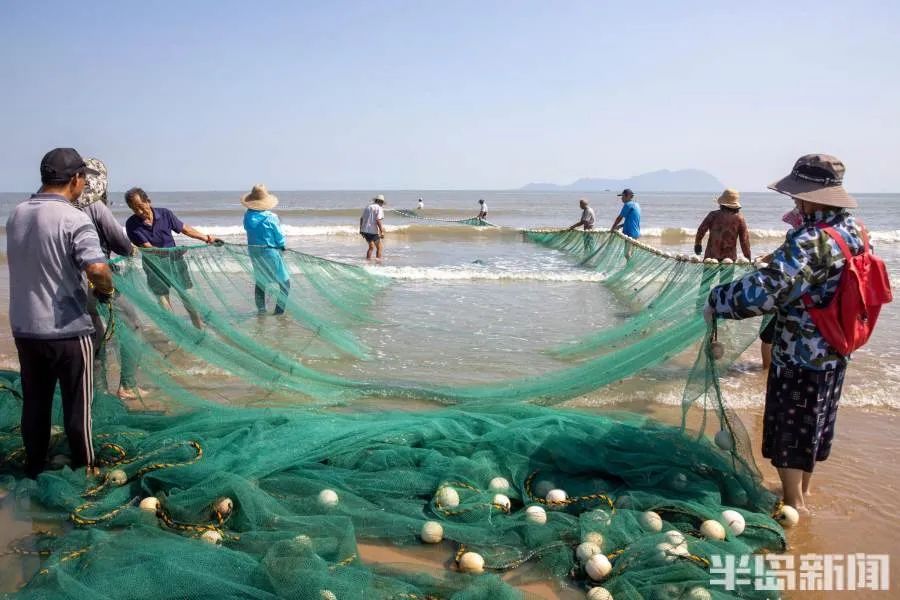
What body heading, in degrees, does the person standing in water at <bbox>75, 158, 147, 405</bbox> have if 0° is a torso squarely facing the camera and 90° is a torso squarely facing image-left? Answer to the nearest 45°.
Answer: approximately 270°

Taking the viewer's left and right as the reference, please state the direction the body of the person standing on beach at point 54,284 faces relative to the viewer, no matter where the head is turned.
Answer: facing away from the viewer and to the right of the viewer

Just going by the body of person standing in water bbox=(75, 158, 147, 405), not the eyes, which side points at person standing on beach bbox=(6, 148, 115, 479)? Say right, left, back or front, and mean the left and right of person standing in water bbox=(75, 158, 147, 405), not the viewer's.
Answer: right

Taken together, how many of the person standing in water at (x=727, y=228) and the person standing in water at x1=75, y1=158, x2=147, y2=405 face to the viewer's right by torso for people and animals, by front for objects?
1
